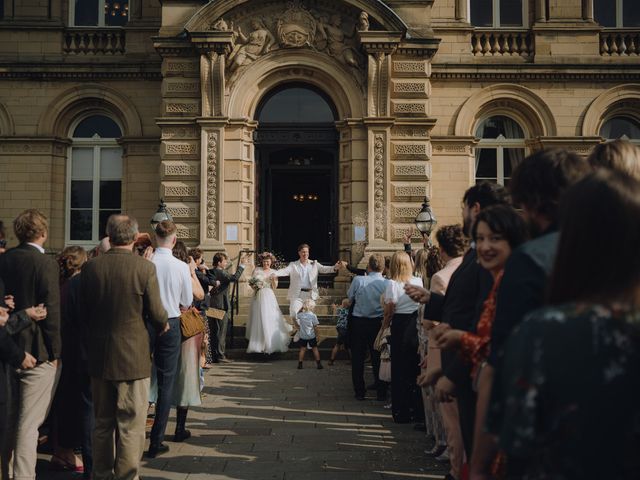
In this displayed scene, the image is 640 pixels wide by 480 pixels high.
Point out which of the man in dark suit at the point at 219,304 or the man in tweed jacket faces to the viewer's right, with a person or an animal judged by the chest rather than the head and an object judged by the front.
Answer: the man in dark suit

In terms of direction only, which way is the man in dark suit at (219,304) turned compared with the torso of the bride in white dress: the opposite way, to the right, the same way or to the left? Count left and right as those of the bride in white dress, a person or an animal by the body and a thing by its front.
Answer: to the left

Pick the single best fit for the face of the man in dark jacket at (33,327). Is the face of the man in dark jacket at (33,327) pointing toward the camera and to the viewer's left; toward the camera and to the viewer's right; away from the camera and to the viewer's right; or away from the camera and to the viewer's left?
away from the camera and to the viewer's right

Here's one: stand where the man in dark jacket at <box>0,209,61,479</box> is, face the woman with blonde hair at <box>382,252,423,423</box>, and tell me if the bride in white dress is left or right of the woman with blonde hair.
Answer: left

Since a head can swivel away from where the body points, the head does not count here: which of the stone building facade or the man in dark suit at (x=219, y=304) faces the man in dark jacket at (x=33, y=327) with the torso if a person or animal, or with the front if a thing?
the stone building facade

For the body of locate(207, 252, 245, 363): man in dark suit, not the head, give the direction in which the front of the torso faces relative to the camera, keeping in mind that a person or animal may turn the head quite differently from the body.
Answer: to the viewer's right

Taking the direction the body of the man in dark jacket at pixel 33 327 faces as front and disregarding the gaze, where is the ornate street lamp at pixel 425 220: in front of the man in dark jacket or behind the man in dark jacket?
in front

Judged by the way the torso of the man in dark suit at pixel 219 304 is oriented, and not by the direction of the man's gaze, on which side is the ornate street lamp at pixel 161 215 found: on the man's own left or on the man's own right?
on the man's own left

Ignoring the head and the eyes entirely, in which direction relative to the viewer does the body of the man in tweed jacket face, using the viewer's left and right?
facing away from the viewer

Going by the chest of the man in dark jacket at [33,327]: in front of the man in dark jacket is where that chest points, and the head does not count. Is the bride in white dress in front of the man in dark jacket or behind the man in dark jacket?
in front
